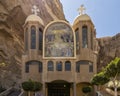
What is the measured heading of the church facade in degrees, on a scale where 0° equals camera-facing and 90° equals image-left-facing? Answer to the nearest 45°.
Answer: approximately 0°

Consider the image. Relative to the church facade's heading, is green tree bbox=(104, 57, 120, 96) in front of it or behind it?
in front

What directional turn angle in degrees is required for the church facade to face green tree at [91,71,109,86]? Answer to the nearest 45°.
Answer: approximately 45° to its left
